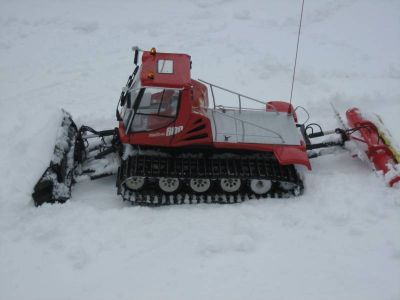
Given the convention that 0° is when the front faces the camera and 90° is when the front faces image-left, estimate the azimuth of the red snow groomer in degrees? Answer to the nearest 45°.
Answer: approximately 90°
